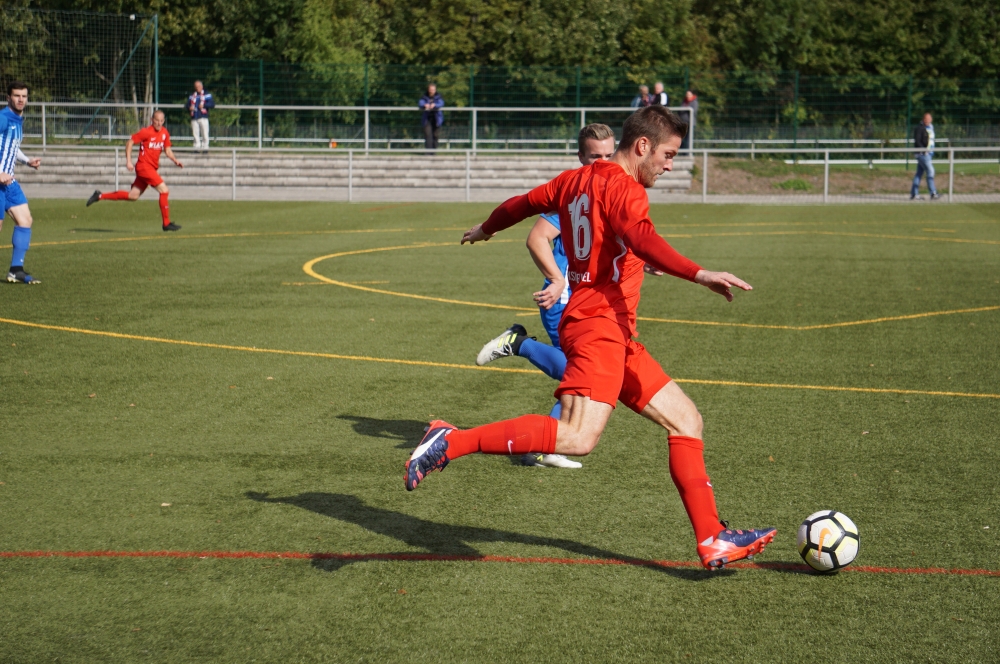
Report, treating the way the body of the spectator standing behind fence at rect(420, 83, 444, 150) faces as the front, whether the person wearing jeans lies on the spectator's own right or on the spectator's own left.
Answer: on the spectator's own left

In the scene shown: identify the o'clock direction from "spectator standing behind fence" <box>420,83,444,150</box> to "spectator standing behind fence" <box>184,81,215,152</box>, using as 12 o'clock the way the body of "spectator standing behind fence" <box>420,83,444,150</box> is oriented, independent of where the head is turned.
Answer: "spectator standing behind fence" <box>184,81,215,152</box> is roughly at 3 o'clock from "spectator standing behind fence" <box>420,83,444,150</box>.

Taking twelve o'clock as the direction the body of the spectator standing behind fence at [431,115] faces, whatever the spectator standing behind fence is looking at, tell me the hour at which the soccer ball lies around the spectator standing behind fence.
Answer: The soccer ball is roughly at 12 o'clock from the spectator standing behind fence.

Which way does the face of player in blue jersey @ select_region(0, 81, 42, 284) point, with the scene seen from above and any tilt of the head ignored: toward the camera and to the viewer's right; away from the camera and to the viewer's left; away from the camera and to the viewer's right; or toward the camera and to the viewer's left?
toward the camera and to the viewer's right

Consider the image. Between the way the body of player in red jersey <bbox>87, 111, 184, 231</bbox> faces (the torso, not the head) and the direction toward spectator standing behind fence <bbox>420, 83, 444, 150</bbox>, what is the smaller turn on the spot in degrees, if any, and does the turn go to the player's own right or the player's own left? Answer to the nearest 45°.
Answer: approximately 90° to the player's own left

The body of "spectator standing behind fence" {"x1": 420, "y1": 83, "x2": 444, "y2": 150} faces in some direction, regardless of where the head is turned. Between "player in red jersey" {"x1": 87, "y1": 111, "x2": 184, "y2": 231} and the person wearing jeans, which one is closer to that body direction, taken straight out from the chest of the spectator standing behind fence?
the player in red jersey

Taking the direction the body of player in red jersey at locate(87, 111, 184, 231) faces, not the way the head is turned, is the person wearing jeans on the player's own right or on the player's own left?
on the player's own left

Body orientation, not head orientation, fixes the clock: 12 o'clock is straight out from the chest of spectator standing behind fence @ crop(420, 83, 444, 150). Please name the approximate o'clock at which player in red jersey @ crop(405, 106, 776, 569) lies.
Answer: The player in red jersey is roughly at 12 o'clock from the spectator standing behind fence.

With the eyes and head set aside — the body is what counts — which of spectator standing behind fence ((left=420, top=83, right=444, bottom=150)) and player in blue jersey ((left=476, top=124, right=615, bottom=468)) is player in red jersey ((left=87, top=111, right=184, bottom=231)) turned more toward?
the player in blue jersey

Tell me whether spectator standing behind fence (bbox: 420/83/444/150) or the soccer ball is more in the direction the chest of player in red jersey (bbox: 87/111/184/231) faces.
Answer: the soccer ball
